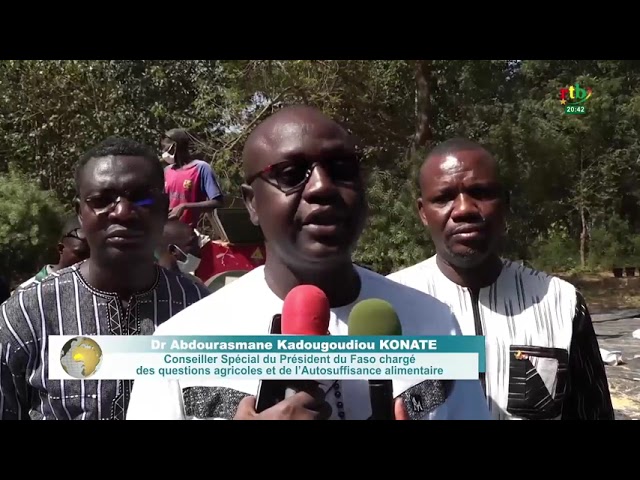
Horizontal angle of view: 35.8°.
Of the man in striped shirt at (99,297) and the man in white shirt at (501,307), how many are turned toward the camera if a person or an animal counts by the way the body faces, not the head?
2

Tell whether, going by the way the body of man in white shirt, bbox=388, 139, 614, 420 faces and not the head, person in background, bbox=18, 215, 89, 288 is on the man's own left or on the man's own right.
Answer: on the man's own right

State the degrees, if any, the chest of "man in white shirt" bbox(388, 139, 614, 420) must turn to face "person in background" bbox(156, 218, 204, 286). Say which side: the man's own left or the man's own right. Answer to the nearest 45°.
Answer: approximately 90° to the man's own right

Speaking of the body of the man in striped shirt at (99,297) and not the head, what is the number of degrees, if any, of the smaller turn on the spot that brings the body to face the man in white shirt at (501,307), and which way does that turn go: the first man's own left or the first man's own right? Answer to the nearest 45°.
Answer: approximately 90° to the first man's own left
